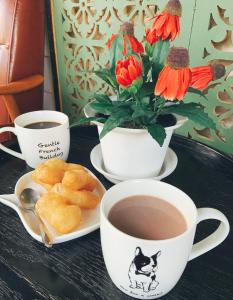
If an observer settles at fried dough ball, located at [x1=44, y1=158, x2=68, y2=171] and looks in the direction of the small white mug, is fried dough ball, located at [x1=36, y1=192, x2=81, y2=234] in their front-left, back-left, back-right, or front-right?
back-left

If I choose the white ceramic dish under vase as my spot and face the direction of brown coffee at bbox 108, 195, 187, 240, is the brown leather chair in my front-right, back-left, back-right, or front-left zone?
back-right

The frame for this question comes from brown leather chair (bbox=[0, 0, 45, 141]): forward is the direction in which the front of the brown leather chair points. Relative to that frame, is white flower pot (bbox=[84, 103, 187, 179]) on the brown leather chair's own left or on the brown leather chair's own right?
on the brown leather chair's own left

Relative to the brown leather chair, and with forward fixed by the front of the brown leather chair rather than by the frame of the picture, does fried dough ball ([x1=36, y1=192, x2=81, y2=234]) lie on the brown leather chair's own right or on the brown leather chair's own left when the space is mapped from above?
on the brown leather chair's own left

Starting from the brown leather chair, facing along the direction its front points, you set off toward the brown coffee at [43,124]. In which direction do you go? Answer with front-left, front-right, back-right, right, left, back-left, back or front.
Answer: front-left

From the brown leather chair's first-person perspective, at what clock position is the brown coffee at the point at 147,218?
The brown coffee is roughly at 10 o'clock from the brown leather chair.

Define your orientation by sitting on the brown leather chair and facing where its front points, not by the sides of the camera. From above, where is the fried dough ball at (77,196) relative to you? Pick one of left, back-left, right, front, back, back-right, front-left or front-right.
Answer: front-left

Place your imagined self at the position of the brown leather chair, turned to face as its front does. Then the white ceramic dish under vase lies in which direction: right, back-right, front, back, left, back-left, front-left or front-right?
front-left

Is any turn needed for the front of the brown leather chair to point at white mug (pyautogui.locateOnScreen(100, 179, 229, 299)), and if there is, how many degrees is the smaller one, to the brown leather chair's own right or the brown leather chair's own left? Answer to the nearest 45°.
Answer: approximately 45° to the brown leather chair's own left
